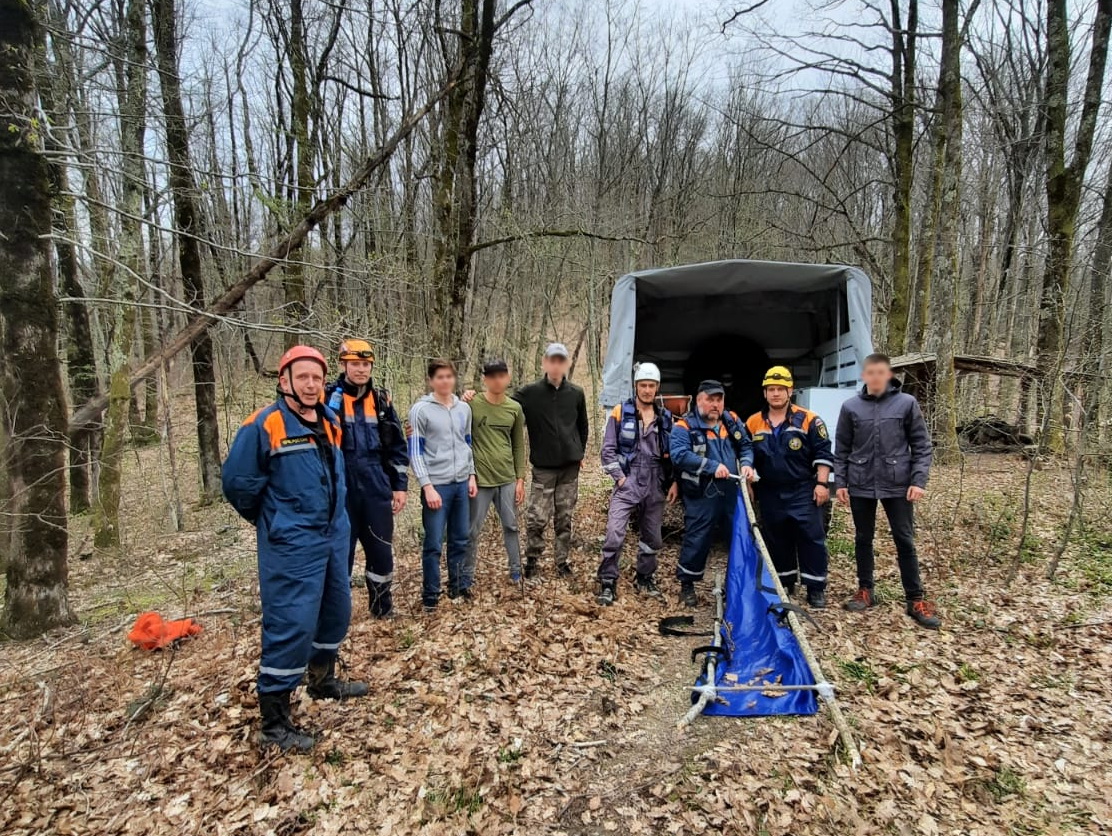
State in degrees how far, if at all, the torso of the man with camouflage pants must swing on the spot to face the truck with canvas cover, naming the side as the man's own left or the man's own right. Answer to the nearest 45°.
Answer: approximately 135° to the man's own left

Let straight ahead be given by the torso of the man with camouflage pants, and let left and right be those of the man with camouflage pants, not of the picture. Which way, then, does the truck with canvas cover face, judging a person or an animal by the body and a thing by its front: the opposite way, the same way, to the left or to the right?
the opposite way

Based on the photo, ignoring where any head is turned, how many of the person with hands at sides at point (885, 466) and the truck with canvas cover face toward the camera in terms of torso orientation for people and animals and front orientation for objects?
1

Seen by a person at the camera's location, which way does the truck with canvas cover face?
facing away from the viewer

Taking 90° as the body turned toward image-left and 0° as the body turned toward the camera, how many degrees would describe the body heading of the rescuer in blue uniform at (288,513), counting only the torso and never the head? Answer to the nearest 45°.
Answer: approximately 315°

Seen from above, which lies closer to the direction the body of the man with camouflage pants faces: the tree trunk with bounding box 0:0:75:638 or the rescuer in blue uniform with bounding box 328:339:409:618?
the rescuer in blue uniform

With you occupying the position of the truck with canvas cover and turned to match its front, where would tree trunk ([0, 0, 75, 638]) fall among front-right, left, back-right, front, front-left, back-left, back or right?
back-left

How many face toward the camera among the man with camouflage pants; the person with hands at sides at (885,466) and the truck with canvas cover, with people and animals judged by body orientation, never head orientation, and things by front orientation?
2

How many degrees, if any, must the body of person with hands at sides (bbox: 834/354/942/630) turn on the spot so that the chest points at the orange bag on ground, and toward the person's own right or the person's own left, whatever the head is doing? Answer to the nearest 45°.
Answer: approximately 45° to the person's own right

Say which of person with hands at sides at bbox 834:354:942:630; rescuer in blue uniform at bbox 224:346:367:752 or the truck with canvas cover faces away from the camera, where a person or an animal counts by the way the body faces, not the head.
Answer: the truck with canvas cover

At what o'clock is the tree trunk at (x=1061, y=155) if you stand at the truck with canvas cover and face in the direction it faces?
The tree trunk is roughly at 2 o'clock from the truck with canvas cover.
